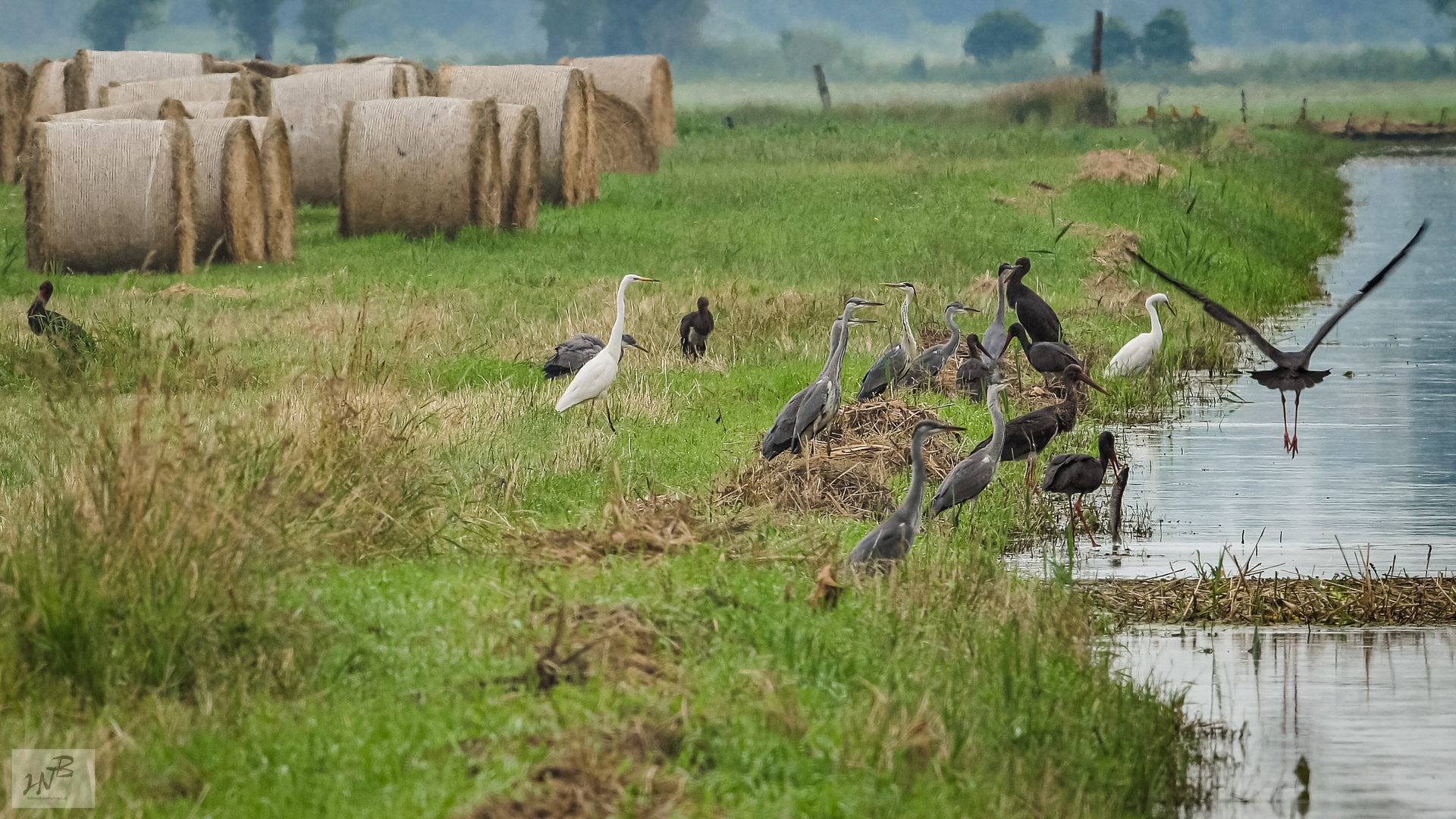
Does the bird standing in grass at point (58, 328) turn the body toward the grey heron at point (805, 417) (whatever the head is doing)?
no

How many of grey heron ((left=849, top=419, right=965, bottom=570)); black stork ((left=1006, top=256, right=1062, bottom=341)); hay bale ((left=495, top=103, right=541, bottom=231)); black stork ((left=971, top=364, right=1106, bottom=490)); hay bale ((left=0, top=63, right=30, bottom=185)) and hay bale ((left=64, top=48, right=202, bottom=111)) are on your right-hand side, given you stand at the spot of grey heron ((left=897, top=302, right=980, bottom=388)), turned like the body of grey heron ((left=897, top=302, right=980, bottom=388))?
2

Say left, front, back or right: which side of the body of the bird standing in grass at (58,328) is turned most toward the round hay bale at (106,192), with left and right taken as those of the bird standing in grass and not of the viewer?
right

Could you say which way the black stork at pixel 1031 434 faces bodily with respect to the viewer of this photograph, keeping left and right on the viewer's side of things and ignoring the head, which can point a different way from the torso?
facing to the right of the viewer

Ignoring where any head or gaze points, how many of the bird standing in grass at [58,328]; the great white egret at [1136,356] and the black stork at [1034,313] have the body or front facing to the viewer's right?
1

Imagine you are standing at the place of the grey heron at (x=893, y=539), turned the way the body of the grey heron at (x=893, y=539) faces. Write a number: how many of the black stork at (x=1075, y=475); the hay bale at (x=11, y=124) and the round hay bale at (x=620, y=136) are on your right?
0

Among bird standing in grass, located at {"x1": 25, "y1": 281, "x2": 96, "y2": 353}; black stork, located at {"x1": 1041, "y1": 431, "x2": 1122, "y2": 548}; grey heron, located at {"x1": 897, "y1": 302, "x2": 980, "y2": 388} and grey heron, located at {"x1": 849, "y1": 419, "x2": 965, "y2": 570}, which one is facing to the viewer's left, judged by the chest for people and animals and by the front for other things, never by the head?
the bird standing in grass

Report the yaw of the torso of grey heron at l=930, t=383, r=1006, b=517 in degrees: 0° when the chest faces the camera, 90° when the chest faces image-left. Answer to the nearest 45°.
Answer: approximately 270°

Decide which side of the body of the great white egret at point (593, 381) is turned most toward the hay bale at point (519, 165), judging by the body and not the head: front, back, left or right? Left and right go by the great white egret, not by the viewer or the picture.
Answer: left

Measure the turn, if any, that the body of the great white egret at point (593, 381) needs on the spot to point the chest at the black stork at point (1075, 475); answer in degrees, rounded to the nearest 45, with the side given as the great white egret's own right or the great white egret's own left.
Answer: approximately 45° to the great white egret's own right

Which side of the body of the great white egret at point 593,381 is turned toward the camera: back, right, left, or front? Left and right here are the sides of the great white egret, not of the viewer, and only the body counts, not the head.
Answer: right

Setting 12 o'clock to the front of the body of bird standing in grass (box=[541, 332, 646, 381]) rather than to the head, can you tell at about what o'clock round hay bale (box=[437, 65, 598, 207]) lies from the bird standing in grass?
The round hay bale is roughly at 9 o'clock from the bird standing in grass.

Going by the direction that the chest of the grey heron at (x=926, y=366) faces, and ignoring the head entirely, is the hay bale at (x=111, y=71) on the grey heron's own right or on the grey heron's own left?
on the grey heron's own left

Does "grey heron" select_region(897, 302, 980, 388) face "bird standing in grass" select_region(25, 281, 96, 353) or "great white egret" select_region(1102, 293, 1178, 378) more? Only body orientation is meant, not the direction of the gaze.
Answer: the great white egret

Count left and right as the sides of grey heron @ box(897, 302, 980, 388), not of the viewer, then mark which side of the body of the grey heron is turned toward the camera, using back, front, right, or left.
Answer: right

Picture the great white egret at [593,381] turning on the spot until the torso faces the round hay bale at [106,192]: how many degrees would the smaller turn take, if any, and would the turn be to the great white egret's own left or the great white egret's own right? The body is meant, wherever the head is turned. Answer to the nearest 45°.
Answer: approximately 135° to the great white egret's own left

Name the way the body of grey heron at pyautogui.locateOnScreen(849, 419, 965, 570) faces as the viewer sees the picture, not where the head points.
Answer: to the viewer's right

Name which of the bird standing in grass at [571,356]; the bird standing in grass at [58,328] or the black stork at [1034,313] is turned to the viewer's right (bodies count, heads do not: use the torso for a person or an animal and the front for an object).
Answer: the bird standing in grass at [571,356]

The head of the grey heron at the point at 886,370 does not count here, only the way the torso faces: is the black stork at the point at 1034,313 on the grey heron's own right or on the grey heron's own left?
on the grey heron's own left

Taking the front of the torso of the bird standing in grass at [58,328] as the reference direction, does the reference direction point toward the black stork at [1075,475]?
no

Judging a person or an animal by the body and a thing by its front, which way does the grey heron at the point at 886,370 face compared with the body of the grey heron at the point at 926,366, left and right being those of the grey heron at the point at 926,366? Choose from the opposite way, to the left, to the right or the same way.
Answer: the same way

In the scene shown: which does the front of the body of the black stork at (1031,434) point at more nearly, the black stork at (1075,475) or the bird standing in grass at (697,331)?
the black stork

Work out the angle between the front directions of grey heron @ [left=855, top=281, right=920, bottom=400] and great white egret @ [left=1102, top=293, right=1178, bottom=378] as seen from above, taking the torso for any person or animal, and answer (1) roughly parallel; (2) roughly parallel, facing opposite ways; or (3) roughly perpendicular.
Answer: roughly parallel

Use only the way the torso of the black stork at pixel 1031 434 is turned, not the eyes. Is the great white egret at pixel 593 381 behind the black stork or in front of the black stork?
behind
